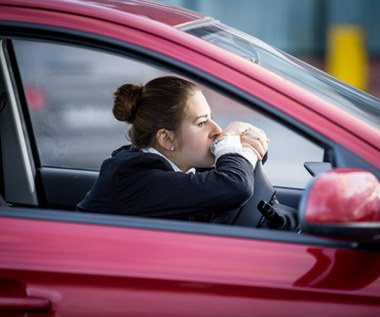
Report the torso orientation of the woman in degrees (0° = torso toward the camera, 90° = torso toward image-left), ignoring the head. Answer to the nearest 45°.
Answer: approximately 270°

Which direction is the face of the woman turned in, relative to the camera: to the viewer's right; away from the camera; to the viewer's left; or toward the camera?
to the viewer's right
